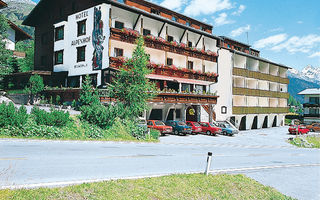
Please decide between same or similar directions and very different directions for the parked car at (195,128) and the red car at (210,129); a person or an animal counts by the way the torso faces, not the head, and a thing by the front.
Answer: same or similar directions

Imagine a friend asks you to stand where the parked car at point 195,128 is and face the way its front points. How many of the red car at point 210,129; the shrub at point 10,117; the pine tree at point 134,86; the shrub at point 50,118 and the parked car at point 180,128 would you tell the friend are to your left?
1

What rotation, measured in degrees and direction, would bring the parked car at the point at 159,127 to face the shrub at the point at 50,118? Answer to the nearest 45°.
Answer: approximately 90° to its right

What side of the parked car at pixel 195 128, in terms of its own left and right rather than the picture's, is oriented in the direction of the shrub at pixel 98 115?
right

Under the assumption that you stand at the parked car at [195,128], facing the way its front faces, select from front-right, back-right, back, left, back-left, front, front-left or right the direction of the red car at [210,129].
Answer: left

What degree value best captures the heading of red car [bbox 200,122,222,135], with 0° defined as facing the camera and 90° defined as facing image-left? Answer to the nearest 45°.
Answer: approximately 315°

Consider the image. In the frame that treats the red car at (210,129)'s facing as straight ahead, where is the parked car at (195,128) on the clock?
The parked car is roughly at 5 o'clock from the red car.

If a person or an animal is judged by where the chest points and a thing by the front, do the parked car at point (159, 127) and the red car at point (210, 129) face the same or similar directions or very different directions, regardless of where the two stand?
same or similar directions

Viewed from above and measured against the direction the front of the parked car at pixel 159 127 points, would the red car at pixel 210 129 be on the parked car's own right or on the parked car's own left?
on the parked car's own left

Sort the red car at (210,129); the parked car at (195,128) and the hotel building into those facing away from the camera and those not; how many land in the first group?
0
